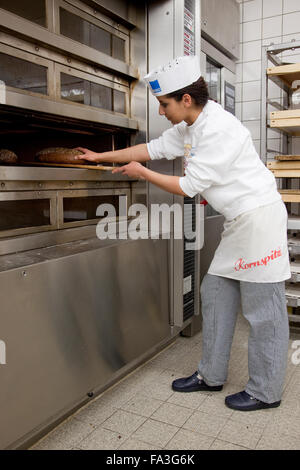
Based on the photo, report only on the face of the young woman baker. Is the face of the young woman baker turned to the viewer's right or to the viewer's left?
to the viewer's left

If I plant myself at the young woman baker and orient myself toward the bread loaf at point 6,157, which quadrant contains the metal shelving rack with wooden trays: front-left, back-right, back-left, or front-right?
back-right

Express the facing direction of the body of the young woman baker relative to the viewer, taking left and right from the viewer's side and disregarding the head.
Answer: facing to the left of the viewer

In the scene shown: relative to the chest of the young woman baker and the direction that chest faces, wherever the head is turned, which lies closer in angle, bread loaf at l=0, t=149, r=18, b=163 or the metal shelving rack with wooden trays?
the bread loaf

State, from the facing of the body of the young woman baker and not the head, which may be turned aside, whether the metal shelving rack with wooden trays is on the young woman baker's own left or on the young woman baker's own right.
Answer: on the young woman baker's own right

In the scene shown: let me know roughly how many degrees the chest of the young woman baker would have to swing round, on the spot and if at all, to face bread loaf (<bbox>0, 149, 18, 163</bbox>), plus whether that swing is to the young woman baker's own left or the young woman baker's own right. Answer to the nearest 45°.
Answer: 0° — they already face it
